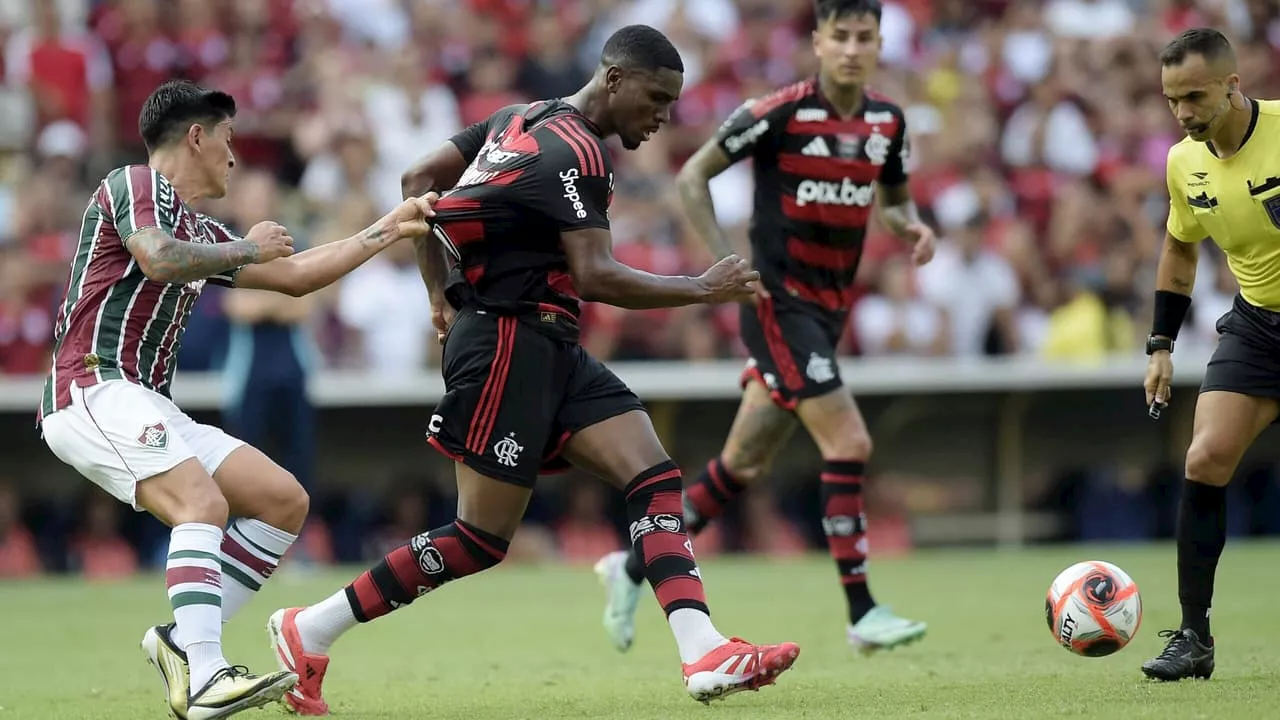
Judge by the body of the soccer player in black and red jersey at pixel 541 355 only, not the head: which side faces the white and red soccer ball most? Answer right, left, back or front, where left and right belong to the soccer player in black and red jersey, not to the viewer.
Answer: front

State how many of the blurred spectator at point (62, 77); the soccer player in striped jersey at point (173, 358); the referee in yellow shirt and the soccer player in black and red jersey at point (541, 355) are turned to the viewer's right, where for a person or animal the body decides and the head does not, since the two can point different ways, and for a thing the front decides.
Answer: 2

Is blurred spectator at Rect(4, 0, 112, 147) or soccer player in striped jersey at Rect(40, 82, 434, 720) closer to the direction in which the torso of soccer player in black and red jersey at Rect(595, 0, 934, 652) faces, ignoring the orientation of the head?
the soccer player in striped jersey

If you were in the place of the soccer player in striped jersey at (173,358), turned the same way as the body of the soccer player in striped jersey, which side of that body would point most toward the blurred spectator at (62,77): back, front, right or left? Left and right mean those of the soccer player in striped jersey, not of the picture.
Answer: left

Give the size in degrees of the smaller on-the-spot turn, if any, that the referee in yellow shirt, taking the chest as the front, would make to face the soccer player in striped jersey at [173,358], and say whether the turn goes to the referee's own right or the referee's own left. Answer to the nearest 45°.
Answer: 0° — they already face them

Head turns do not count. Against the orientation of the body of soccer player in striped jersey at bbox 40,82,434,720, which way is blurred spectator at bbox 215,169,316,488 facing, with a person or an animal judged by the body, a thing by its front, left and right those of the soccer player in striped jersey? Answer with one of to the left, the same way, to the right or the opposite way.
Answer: to the right

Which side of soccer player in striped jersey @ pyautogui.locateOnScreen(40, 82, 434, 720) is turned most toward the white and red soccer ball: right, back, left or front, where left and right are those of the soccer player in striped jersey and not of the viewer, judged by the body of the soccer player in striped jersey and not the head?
front

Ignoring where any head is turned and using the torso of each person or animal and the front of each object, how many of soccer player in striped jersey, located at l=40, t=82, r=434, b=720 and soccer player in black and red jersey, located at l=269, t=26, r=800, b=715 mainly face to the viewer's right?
2

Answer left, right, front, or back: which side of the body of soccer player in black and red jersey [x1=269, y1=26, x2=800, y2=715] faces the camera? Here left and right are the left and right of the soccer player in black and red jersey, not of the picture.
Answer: right

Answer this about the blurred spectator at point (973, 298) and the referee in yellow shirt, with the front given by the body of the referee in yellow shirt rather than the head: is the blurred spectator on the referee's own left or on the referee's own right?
on the referee's own right

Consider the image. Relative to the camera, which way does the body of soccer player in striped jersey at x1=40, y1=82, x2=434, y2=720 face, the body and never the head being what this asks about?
to the viewer's right

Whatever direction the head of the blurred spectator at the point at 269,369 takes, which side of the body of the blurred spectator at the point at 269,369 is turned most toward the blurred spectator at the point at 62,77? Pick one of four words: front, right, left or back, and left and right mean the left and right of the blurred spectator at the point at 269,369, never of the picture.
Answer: back

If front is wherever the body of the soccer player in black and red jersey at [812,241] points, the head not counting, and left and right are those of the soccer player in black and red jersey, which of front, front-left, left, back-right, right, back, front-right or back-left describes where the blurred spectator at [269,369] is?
back

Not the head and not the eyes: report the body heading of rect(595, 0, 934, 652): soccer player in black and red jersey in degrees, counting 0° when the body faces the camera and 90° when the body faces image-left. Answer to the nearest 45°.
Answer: approximately 315°
